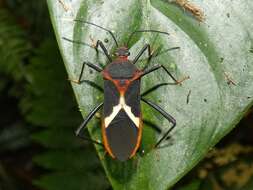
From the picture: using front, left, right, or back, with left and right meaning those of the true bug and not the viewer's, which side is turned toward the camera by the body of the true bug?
back
